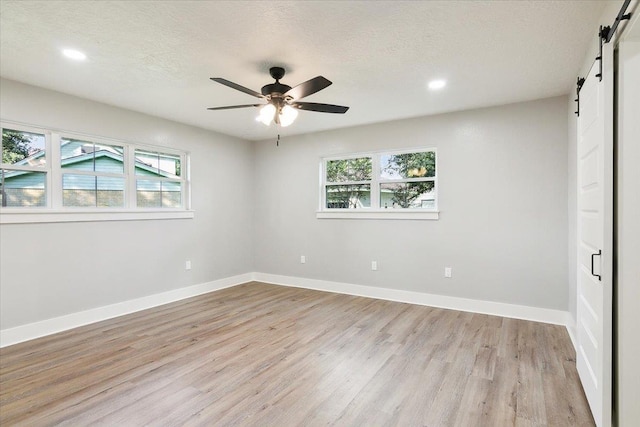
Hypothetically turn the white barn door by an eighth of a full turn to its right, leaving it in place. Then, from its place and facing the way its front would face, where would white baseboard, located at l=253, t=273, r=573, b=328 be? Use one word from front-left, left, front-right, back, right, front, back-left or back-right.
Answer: front

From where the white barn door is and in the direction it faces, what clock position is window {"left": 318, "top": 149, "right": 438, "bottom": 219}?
The window is roughly at 1 o'clock from the white barn door.

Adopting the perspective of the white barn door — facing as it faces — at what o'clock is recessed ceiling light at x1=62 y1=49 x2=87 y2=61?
The recessed ceiling light is roughly at 11 o'clock from the white barn door.

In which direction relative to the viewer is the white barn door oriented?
to the viewer's left

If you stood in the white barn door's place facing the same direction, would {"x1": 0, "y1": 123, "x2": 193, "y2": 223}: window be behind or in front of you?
in front
